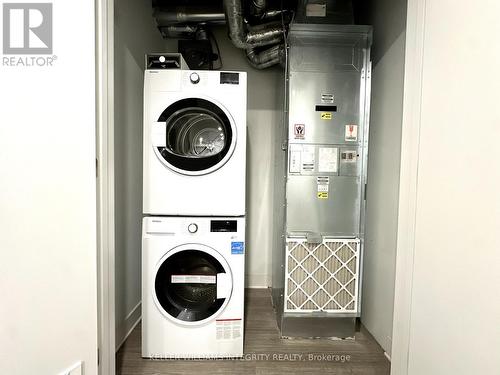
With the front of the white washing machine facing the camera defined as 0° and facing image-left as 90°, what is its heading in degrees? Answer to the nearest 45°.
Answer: approximately 0°

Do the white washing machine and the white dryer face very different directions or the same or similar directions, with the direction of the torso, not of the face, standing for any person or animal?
same or similar directions

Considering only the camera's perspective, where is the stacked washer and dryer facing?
facing the viewer

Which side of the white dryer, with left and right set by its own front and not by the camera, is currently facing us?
front

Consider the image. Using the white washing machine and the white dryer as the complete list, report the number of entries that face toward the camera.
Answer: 2
